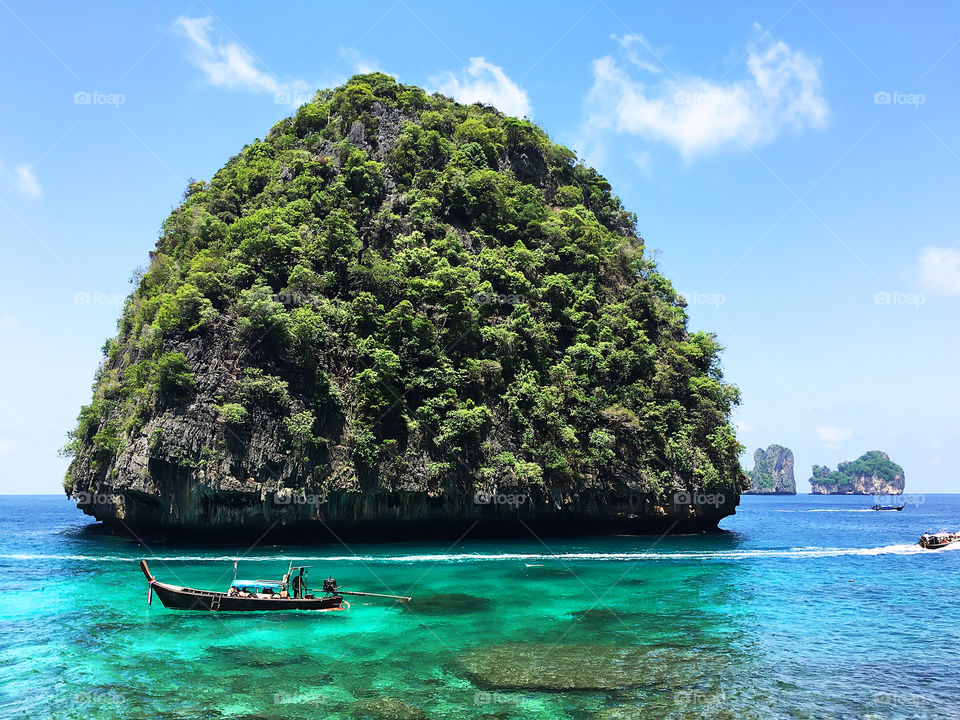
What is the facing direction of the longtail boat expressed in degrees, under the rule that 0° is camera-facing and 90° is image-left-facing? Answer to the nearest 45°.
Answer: approximately 90°

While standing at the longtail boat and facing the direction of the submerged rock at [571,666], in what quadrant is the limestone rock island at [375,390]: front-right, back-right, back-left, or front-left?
back-left

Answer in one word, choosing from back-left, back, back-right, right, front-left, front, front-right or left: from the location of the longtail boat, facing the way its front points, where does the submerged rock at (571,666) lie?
back-left

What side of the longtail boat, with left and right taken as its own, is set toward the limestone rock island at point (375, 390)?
right

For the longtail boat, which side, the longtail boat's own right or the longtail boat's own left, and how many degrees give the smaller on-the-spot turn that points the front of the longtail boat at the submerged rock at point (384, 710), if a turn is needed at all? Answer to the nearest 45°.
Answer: approximately 90° to the longtail boat's own left

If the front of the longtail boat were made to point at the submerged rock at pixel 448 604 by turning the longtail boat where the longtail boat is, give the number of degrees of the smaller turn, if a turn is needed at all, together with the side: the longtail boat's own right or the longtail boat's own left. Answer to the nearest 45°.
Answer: approximately 180°

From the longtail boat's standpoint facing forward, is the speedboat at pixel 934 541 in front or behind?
behind
